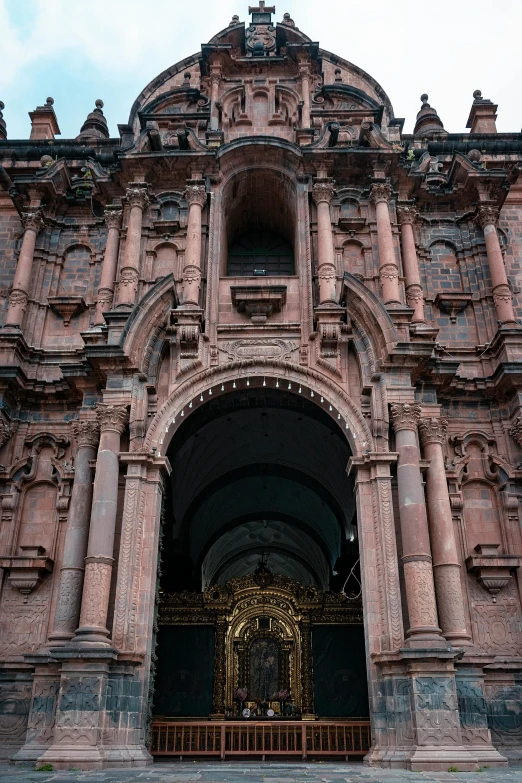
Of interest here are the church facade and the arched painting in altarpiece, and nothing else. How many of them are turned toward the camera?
2

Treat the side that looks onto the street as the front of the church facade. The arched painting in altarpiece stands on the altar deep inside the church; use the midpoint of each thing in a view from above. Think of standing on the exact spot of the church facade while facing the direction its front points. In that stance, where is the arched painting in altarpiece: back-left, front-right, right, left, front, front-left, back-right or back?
back

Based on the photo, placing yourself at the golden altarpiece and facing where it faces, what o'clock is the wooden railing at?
The wooden railing is roughly at 12 o'clock from the golden altarpiece.

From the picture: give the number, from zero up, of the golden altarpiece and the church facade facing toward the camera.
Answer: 2

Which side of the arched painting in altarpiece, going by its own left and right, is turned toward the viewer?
front

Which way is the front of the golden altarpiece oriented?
toward the camera

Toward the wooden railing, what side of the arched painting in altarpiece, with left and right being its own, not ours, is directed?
front

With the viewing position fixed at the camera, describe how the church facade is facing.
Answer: facing the viewer
